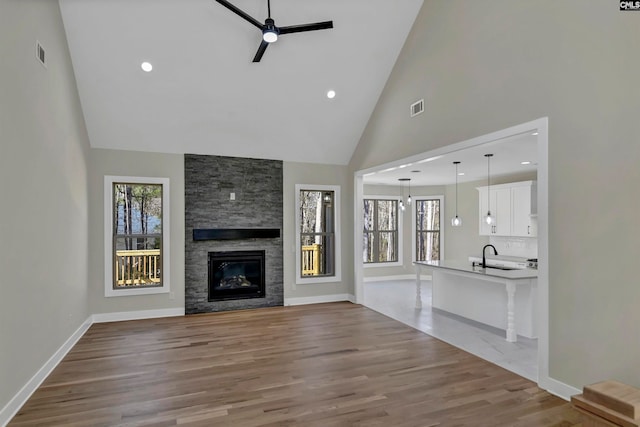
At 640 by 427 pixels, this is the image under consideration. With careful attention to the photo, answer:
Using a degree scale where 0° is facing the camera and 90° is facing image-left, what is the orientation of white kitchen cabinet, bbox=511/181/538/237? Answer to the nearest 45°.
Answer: approximately 45°

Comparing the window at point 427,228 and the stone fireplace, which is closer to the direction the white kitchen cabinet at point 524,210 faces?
the stone fireplace

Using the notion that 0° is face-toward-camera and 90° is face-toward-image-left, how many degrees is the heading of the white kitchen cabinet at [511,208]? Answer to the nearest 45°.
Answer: approximately 45°

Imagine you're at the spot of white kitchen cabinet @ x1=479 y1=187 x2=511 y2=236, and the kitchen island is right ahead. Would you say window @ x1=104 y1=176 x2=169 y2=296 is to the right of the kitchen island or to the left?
right

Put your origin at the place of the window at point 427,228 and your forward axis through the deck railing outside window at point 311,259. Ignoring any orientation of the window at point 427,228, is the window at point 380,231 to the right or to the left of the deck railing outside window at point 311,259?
right

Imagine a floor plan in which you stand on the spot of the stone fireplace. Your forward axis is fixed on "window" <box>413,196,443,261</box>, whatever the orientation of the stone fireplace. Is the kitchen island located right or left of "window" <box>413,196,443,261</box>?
right

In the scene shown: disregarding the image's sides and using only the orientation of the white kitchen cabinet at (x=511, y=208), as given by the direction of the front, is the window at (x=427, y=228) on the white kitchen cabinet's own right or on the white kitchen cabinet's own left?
on the white kitchen cabinet's own right
